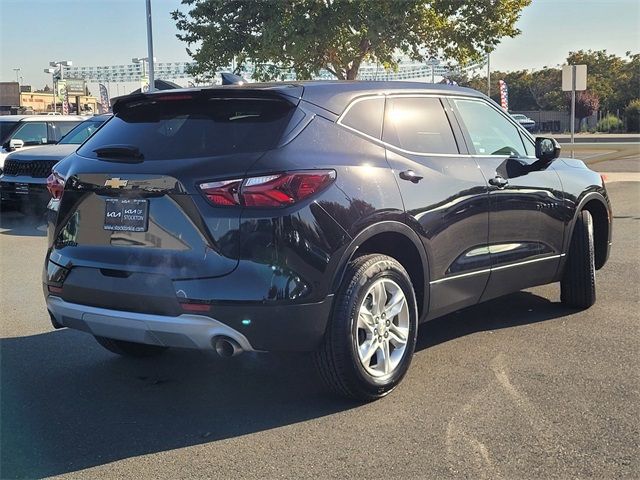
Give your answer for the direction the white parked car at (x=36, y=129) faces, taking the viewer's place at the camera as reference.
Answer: facing the viewer and to the left of the viewer

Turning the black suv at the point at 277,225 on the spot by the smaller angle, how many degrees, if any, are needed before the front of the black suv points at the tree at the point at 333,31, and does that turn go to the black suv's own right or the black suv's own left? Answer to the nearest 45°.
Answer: approximately 45° to the black suv's own left

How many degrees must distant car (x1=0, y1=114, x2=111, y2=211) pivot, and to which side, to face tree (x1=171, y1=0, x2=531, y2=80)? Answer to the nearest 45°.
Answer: approximately 180°

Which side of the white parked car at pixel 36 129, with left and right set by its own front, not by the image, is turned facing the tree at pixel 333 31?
back

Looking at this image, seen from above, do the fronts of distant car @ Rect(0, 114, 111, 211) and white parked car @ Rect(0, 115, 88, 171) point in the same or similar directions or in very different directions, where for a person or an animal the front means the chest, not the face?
same or similar directions

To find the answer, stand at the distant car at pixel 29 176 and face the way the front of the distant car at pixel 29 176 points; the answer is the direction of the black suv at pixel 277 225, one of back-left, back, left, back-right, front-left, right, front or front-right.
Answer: front-left

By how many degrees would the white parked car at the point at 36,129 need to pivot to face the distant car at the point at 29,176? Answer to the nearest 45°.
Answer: approximately 45° to its left

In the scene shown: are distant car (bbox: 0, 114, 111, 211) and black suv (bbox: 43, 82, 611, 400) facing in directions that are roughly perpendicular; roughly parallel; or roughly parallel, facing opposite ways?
roughly parallel, facing opposite ways

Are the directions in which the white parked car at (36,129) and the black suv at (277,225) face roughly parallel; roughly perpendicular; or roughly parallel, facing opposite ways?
roughly parallel, facing opposite ways

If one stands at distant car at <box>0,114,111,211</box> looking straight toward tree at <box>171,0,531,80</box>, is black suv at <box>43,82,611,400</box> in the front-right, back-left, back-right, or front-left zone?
back-right

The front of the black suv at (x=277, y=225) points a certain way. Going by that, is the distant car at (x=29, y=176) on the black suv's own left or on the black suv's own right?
on the black suv's own left

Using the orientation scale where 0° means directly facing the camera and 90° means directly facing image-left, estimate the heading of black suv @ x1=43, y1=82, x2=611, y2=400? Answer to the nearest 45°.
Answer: approximately 225°

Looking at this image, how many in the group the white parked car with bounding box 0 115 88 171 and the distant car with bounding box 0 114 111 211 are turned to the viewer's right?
0
